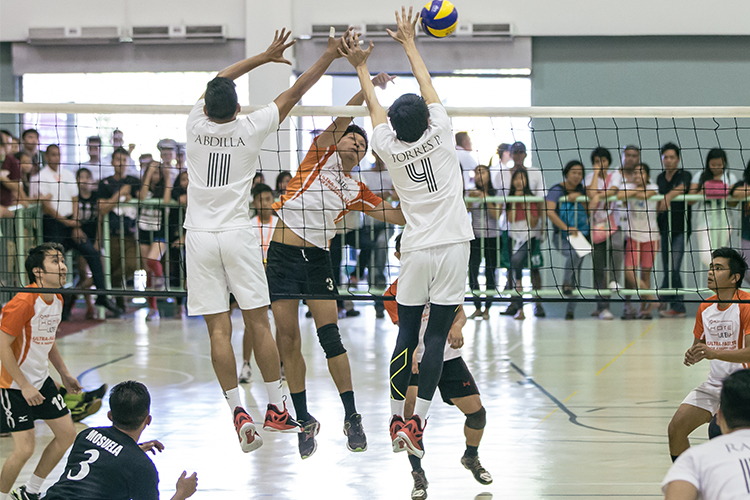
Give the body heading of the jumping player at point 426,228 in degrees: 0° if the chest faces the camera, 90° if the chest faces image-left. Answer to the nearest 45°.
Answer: approximately 180°

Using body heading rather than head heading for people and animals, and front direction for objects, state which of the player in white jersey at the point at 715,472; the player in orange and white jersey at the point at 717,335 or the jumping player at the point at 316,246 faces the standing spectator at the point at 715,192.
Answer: the player in white jersey at the point at 715,472

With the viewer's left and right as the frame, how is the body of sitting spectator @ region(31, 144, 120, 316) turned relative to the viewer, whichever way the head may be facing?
facing the viewer and to the right of the viewer

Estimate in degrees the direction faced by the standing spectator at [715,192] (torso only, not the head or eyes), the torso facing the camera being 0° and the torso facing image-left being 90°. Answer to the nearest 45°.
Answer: approximately 0°

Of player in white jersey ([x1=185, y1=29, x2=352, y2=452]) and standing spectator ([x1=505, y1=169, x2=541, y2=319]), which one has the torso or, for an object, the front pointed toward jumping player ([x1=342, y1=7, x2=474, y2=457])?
the standing spectator

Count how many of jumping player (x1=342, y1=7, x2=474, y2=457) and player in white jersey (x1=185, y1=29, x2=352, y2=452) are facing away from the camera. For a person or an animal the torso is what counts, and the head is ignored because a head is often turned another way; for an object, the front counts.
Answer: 2

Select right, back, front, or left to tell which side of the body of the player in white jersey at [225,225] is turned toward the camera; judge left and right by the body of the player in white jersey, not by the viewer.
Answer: back

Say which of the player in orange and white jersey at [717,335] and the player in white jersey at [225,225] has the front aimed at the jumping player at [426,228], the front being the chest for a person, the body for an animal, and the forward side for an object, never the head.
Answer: the player in orange and white jersey at [717,335]

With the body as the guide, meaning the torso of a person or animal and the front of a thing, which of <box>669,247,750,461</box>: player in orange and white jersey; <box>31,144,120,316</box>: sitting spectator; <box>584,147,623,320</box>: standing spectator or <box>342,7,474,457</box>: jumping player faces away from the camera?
the jumping player

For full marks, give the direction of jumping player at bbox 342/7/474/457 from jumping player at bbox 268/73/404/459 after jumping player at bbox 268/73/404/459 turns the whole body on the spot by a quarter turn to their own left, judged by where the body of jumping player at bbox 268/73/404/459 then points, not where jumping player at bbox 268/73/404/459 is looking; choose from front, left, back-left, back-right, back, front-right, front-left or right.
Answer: front-right

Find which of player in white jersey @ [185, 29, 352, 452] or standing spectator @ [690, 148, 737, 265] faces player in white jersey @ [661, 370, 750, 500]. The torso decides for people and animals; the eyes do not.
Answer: the standing spectator

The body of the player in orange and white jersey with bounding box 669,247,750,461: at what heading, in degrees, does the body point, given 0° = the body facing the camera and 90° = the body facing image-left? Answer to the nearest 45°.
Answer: approximately 45°

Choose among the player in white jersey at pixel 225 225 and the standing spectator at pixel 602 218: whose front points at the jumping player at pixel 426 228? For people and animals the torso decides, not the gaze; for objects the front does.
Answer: the standing spectator

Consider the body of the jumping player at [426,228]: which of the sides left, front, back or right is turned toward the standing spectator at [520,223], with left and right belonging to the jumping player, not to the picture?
front

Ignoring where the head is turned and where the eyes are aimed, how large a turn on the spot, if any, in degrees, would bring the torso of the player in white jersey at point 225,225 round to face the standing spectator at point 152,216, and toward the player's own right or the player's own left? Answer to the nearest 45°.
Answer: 0° — they already face them

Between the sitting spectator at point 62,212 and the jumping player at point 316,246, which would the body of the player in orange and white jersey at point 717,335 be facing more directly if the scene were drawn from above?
the jumping player
